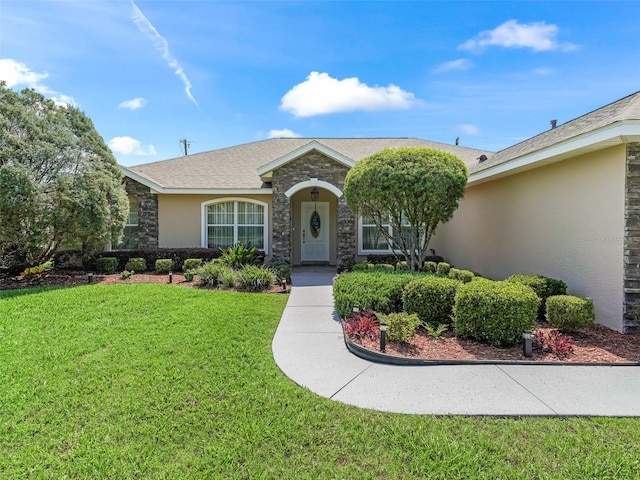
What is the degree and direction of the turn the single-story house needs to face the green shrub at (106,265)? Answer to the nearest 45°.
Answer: approximately 90° to its right

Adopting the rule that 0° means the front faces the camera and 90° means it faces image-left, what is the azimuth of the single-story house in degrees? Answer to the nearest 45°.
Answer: approximately 0°

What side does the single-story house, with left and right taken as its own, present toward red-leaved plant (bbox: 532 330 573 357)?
front

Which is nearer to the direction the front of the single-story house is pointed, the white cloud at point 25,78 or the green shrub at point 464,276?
the green shrub

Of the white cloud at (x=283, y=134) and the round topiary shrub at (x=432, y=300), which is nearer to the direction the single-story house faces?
the round topiary shrub

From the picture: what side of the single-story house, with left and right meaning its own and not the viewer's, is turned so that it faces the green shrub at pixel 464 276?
front
